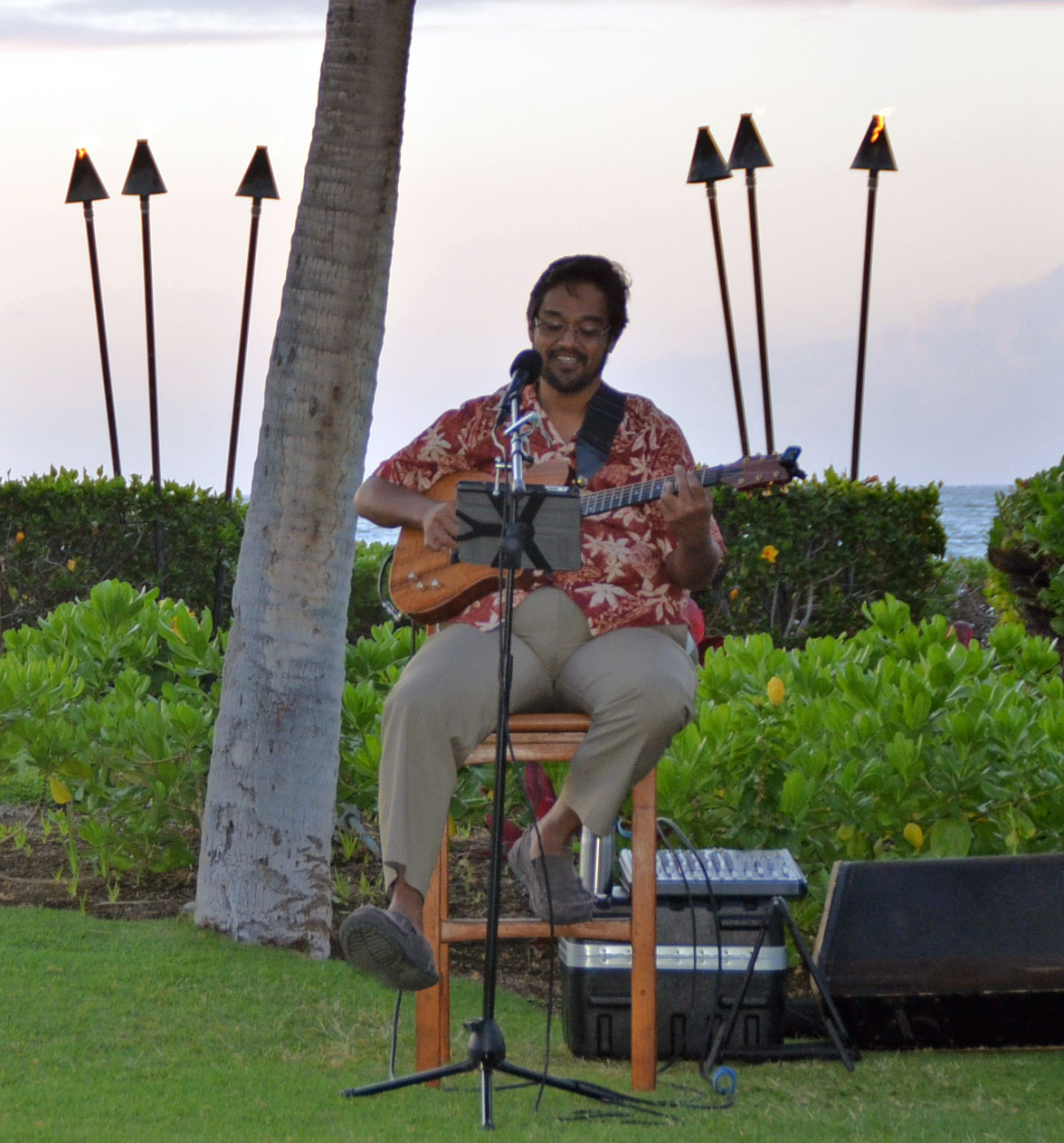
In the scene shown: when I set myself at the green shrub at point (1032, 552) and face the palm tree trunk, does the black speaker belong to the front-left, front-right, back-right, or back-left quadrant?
front-left

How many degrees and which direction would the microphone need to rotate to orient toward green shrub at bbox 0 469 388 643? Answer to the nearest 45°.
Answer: approximately 45° to its left

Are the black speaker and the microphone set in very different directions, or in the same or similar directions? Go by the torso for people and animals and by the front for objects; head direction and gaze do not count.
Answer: very different directions

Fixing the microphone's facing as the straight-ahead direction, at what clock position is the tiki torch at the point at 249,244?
The tiki torch is roughly at 10 o'clock from the microphone.

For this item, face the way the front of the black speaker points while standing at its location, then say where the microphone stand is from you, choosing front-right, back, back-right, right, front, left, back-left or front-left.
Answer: front-right

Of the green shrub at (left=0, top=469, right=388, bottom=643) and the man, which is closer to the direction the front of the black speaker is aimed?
the man

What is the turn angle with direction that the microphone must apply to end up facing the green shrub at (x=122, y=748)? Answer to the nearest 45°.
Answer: approximately 90° to its left

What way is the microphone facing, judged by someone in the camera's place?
facing away from the viewer and to the right of the viewer
